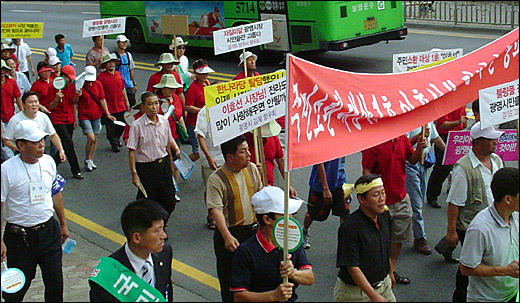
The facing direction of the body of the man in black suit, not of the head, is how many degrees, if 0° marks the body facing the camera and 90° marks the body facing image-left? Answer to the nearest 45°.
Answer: approximately 315°

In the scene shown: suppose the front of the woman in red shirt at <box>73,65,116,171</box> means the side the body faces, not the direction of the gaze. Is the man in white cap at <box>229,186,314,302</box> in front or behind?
in front

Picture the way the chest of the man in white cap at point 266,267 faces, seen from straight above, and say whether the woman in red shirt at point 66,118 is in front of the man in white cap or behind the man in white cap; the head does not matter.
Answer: behind

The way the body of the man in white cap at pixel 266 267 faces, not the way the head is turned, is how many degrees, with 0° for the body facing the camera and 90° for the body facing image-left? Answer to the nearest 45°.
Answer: approximately 315°

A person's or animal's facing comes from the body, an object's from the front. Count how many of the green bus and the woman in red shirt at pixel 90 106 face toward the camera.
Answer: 1

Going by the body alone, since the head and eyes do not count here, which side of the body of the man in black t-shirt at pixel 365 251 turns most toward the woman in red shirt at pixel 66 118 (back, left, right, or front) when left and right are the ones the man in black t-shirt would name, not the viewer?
back

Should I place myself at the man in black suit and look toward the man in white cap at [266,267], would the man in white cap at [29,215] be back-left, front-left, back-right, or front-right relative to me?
back-left
